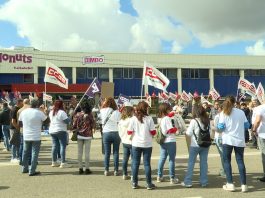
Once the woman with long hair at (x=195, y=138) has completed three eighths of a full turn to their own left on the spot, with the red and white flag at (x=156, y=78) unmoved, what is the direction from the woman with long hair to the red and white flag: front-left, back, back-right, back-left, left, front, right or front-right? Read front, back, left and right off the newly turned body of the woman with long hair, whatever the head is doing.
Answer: back

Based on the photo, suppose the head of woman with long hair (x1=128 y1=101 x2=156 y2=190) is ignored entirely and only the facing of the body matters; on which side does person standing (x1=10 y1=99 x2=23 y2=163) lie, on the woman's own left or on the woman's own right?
on the woman's own left

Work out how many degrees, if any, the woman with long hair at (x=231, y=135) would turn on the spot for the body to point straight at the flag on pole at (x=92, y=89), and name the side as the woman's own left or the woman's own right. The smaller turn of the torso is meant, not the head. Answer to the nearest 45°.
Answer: approximately 45° to the woman's own left

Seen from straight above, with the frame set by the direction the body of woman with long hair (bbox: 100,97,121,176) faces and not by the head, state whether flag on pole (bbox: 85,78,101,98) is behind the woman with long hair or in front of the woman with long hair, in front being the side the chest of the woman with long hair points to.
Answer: in front

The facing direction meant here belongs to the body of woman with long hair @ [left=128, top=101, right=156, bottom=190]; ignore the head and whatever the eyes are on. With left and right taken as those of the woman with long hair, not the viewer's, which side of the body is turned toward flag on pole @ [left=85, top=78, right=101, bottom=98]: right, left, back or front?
front

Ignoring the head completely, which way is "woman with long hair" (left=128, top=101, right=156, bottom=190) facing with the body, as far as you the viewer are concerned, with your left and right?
facing away from the viewer

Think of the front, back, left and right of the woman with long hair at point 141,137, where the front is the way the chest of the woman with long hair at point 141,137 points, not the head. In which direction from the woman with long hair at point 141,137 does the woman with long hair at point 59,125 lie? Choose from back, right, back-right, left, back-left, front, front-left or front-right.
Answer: front-left

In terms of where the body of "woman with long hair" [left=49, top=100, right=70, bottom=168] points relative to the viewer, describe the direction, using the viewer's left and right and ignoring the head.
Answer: facing away from the viewer and to the right of the viewer

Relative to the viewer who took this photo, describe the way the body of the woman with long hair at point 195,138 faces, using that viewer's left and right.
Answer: facing away from the viewer and to the left of the viewer

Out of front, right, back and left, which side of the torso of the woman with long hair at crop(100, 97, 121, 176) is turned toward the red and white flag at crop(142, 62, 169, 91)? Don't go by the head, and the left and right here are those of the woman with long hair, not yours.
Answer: front

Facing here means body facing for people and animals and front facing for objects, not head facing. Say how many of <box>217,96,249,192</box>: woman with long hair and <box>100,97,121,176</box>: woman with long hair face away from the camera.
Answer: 2

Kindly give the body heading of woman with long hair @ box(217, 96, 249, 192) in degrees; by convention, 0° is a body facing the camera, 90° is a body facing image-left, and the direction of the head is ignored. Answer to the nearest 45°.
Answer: approximately 180°

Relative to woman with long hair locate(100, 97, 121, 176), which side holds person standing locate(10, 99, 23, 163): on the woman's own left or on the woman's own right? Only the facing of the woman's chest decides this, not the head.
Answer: on the woman's own left

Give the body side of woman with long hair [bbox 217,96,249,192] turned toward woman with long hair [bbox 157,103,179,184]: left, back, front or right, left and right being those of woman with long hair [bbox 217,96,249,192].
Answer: left

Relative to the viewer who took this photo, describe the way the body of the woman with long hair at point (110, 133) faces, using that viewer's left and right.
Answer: facing away from the viewer
